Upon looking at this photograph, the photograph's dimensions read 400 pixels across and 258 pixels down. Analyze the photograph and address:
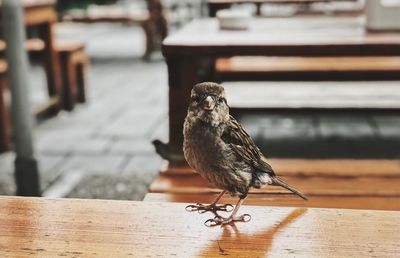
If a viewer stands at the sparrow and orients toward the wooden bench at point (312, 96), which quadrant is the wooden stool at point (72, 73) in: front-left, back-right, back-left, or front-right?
front-left

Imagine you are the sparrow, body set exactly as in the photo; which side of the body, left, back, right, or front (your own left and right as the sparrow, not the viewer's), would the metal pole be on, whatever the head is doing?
right

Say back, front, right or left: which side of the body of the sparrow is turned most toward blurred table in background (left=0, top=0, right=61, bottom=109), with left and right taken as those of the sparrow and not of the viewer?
right

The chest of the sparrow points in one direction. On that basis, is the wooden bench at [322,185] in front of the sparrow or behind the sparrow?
behind

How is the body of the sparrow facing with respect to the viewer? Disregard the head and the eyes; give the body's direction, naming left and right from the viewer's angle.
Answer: facing the viewer and to the left of the viewer

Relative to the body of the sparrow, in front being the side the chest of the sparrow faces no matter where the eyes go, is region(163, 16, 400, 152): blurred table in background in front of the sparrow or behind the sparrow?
behind

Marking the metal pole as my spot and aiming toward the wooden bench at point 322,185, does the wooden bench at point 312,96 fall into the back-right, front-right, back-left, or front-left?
front-left
